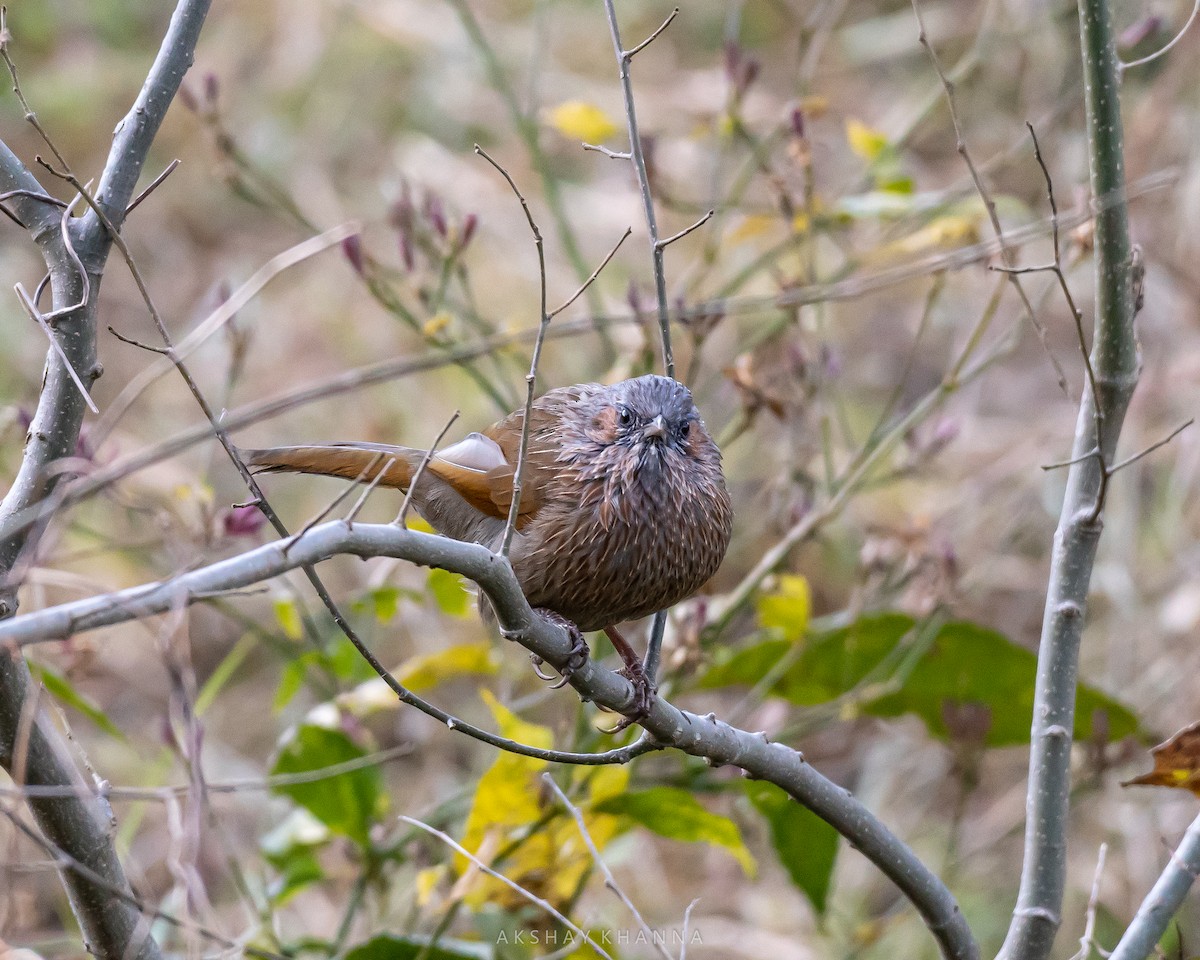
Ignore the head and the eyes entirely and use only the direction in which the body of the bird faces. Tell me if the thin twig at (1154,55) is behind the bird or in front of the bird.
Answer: in front

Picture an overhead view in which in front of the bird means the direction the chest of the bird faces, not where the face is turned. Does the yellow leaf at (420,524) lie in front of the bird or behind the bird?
behind

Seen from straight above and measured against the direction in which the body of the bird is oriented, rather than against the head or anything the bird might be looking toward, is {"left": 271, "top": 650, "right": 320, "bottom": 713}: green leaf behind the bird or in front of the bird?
behind

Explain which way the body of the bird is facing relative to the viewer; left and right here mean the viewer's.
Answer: facing the viewer and to the right of the viewer

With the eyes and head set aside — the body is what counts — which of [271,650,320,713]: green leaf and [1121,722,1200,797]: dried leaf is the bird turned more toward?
the dried leaf

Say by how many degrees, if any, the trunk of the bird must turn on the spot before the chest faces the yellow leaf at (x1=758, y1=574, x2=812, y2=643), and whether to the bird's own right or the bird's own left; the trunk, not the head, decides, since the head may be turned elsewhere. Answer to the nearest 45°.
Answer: approximately 90° to the bird's own left
